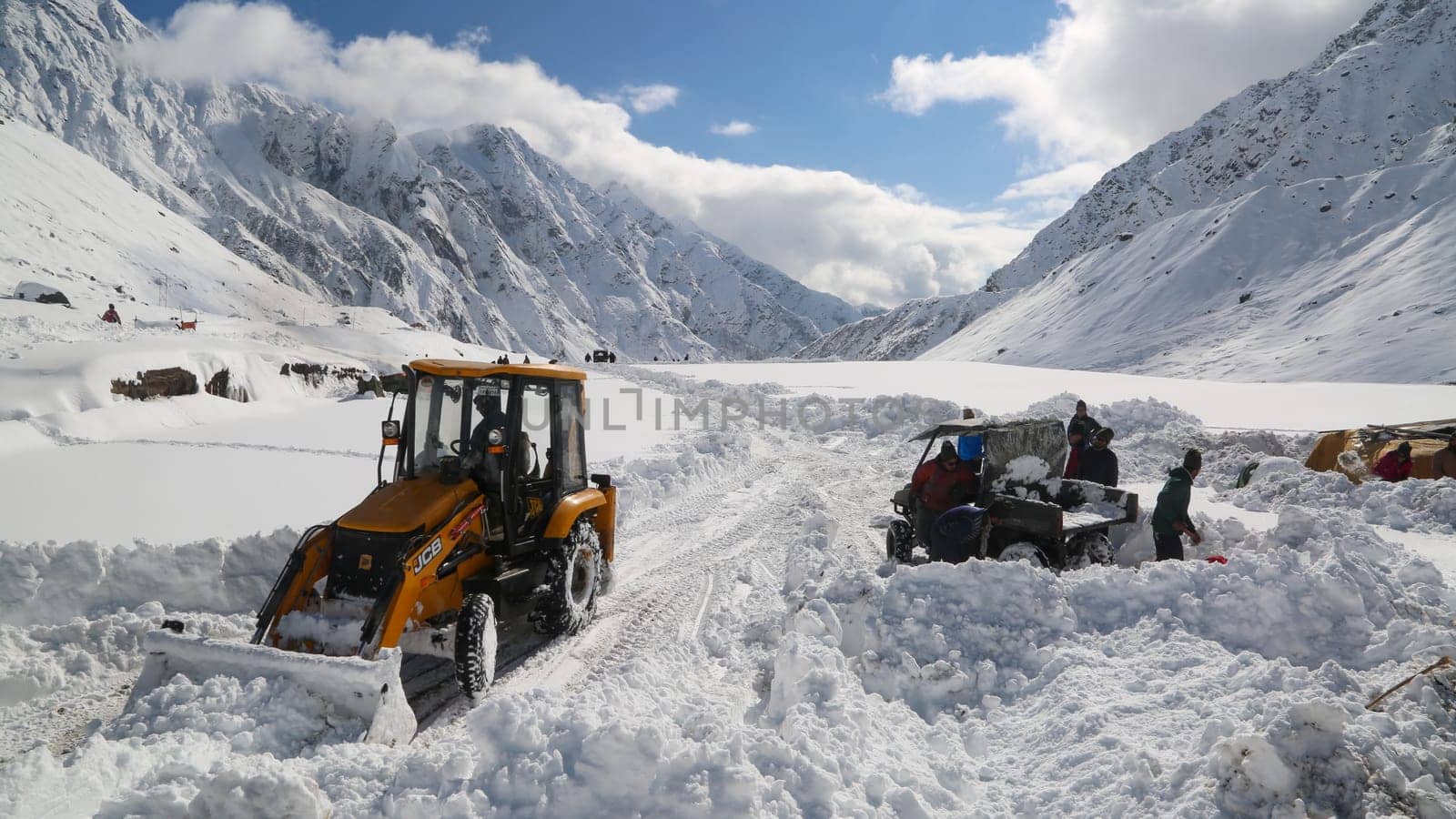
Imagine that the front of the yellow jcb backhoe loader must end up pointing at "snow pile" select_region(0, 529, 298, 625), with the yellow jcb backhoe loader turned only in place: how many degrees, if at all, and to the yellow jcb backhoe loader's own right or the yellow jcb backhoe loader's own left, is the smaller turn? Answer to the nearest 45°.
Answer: approximately 90° to the yellow jcb backhoe loader's own right

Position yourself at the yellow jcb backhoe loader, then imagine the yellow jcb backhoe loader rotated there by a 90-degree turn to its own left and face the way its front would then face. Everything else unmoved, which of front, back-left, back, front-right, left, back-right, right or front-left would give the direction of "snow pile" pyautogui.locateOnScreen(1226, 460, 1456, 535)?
front-left

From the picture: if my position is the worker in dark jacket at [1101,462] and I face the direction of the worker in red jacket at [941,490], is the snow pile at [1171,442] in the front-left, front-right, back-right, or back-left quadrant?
back-right

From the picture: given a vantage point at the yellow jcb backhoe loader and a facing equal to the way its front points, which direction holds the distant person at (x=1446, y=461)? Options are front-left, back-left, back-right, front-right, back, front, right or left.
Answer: back-left

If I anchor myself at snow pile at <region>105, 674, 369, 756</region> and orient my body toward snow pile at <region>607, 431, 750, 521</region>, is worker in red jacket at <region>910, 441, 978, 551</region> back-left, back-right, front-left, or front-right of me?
front-right

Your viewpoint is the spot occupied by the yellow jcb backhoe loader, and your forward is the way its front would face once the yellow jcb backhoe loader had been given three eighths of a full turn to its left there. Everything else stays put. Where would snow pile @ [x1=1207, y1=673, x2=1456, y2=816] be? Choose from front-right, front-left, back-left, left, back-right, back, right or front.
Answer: front-right

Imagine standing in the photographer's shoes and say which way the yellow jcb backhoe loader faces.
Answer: facing the viewer and to the left of the viewer
